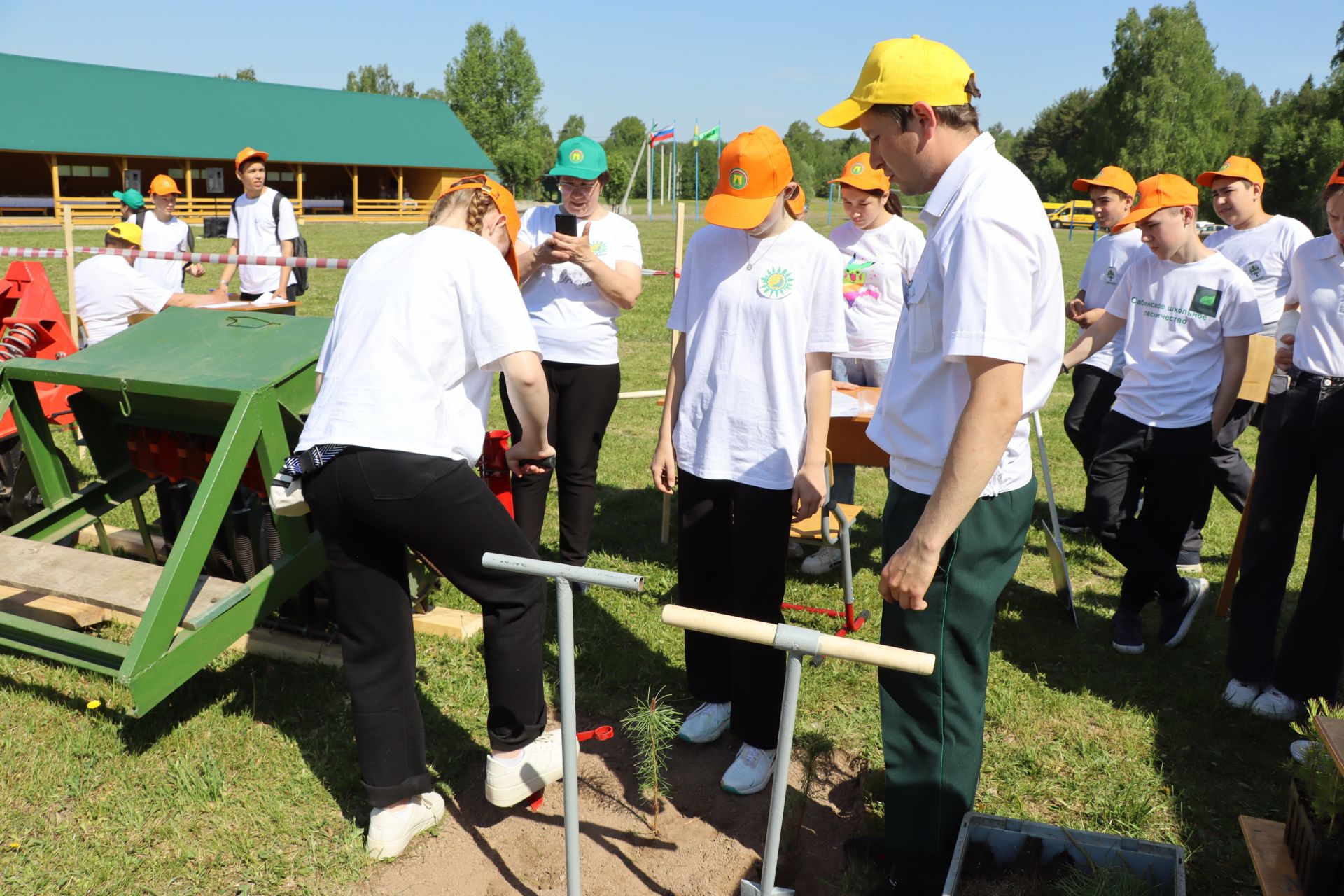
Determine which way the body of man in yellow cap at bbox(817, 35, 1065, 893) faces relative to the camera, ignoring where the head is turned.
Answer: to the viewer's left

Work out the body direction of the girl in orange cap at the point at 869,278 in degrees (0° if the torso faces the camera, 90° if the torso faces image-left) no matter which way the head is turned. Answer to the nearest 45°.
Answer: approximately 45°

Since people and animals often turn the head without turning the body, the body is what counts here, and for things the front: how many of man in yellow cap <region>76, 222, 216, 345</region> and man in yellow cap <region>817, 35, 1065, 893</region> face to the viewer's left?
1

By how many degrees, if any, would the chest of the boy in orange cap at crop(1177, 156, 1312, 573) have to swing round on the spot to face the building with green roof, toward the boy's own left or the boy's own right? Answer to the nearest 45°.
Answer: approximately 90° to the boy's own right

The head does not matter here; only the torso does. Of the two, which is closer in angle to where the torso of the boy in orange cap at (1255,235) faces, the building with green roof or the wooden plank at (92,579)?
the wooden plank

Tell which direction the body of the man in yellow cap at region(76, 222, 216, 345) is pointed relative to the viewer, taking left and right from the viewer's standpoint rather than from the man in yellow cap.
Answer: facing away from the viewer and to the right of the viewer

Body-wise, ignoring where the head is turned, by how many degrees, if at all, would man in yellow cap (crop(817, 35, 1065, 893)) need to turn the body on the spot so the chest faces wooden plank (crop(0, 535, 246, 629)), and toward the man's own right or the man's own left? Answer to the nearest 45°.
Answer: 0° — they already face it

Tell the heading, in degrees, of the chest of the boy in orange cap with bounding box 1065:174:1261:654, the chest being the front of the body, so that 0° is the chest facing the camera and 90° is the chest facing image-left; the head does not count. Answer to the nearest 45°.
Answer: approximately 45°

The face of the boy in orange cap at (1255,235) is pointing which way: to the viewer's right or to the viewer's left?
to the viewer's left

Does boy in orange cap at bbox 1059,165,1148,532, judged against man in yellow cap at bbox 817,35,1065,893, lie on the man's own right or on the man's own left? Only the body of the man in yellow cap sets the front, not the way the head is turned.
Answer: on the man's own right
